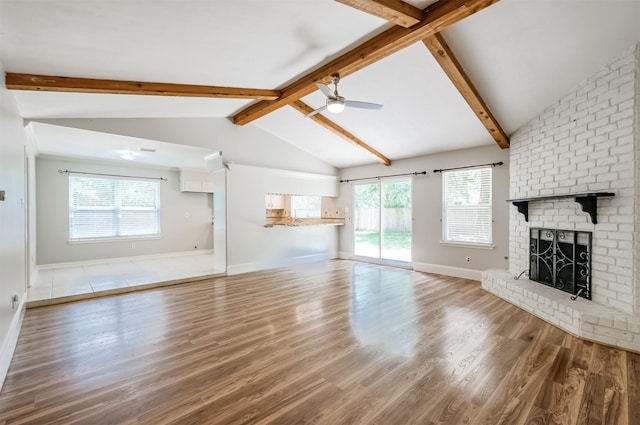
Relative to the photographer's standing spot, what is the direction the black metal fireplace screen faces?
facing the viewer and to the left of the viewer

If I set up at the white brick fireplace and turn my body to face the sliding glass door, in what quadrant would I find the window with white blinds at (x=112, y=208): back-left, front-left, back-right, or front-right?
front-left

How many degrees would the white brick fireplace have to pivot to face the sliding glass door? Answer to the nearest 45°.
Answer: approximately 90° to its right

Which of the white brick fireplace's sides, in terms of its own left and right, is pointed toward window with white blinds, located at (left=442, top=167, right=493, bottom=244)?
right

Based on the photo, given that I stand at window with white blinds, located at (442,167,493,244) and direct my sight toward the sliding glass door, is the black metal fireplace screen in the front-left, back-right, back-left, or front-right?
back-left

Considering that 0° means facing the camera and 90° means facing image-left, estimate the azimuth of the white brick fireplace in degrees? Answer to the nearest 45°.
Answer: approximately 45°

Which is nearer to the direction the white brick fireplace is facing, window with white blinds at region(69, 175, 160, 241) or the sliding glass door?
the window with white blinds

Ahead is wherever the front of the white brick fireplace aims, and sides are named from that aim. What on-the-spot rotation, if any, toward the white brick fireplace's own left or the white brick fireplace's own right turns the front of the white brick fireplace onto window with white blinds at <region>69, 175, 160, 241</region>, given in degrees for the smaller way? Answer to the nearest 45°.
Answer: approximately 45° to the white brick fireplace's own right

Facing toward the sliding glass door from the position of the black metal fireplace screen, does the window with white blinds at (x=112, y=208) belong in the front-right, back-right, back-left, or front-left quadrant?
front-left

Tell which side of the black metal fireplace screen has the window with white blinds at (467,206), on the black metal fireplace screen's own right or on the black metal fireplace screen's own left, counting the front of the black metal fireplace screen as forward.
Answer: on the black metal fireplace screen's own right
